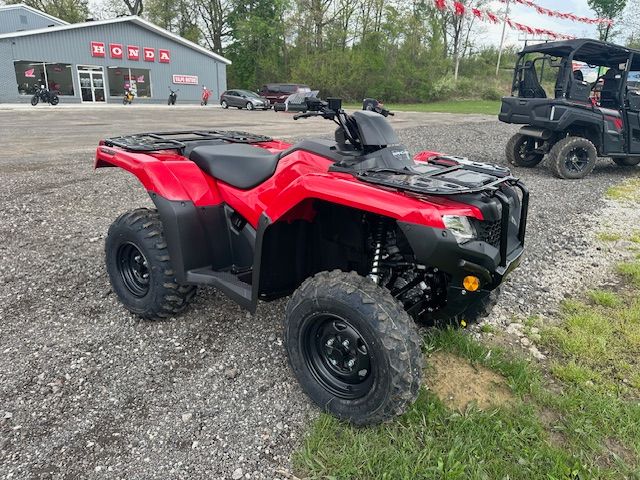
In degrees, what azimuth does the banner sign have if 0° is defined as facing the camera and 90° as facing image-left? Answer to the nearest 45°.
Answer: approximately 0°

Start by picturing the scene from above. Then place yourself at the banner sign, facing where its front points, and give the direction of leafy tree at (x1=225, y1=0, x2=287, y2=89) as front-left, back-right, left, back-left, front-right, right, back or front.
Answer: back-left

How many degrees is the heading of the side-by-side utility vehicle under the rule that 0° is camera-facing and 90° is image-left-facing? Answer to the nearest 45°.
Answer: approximately 225°

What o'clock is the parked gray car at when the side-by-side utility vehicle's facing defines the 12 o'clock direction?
The parked gray car is roughly at 9 o'clock from the side-by-side utility vehicle.

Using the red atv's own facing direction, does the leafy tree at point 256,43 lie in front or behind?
behind

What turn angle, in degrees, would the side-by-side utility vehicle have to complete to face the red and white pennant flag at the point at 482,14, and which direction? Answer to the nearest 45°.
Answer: approximately 90° to its left

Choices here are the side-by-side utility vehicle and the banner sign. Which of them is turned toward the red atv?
the banner sign

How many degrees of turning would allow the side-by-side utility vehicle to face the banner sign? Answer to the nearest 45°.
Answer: approximately 90° to its left

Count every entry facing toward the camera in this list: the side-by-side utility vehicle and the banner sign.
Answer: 1

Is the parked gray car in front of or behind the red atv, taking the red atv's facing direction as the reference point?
behind

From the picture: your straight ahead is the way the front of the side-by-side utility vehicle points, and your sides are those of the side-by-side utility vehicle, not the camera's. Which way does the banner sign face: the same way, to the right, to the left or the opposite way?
to the right
